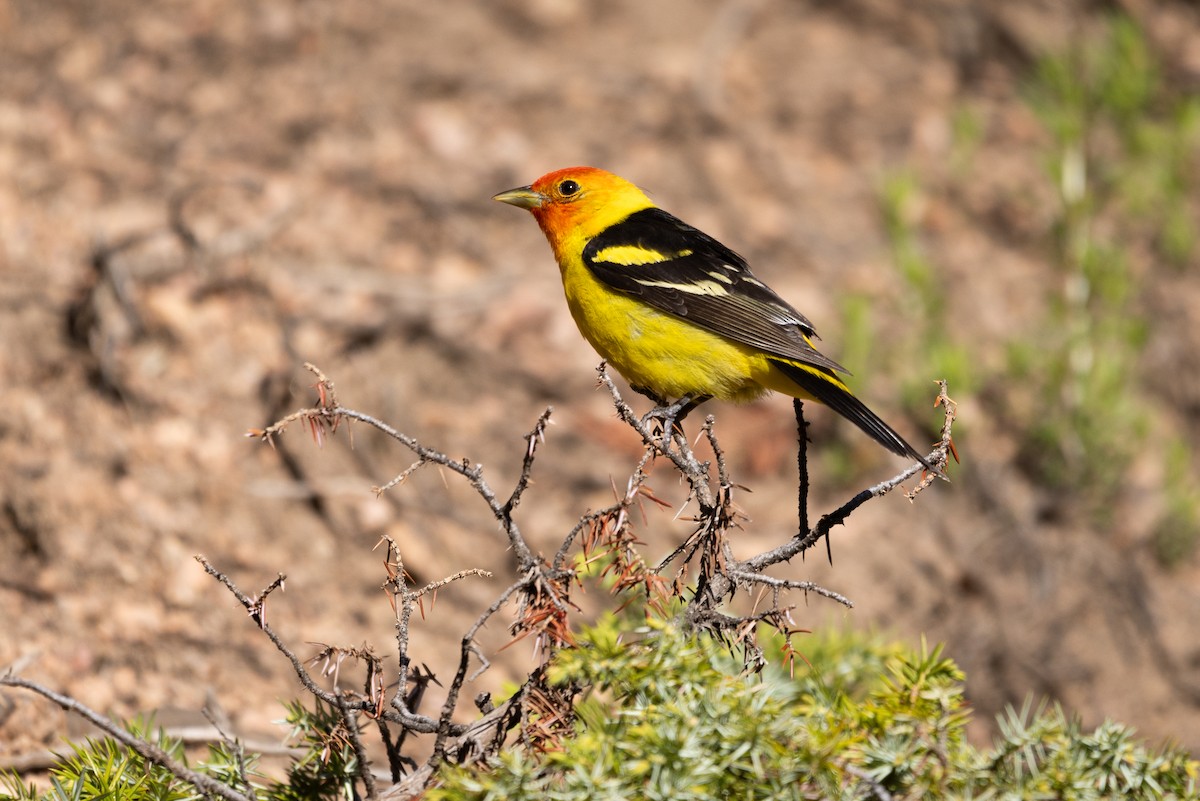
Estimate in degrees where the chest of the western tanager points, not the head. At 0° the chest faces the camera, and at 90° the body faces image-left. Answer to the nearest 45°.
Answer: approximately 90°

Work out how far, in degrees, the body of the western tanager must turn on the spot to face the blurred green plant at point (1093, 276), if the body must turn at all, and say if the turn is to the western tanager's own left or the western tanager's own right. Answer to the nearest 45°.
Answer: approximately 135° to the western tanager's own right
